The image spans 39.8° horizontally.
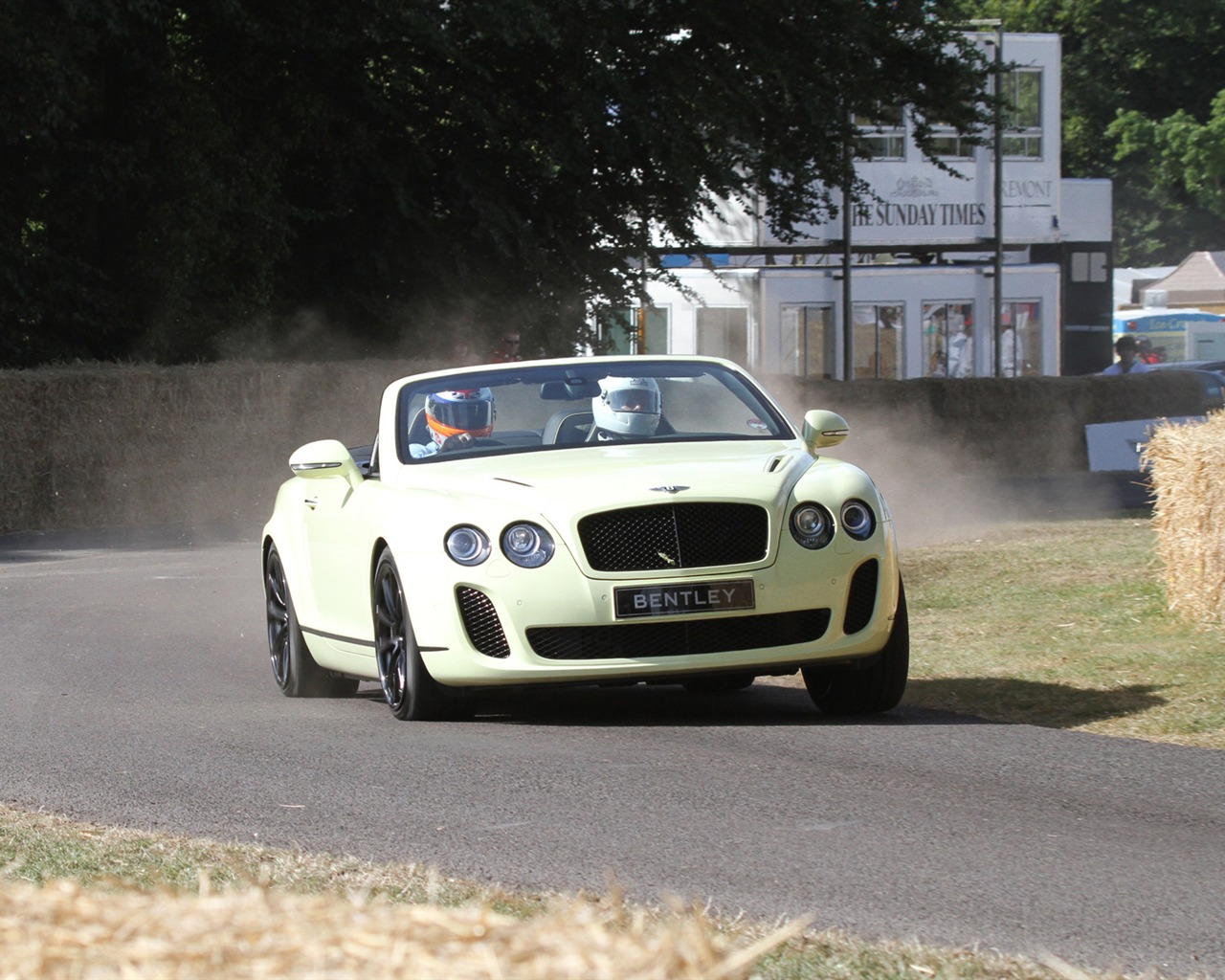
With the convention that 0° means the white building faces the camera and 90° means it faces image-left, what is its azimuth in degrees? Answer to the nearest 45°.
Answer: approximately 0°

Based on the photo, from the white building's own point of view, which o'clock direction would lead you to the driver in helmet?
The driver in helmet is roughly at 12 o'clock from the white building.

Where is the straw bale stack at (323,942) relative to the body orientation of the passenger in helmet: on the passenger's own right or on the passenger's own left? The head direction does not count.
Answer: on the passenger's own right

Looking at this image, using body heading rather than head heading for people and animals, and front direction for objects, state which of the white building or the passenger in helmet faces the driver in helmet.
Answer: the white building

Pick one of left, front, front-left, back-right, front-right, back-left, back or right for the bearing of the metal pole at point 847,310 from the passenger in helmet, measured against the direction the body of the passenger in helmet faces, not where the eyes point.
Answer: back-left

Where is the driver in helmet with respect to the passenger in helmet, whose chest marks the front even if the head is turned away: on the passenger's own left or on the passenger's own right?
on the passenger's own right

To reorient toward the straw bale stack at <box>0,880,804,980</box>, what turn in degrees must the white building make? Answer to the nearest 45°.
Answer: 0° — it already faces it

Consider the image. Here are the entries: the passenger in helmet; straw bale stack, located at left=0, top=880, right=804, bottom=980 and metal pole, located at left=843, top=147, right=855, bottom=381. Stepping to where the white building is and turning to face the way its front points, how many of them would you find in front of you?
3

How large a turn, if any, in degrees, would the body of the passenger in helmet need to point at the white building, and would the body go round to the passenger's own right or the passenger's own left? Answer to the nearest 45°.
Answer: approximately 135° to the passenger's own left

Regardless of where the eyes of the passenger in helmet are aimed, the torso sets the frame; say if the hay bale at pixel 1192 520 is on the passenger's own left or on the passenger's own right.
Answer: on the passenger's own left

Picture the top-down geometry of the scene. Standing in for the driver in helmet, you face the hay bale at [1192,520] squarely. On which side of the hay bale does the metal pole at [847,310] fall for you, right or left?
left
